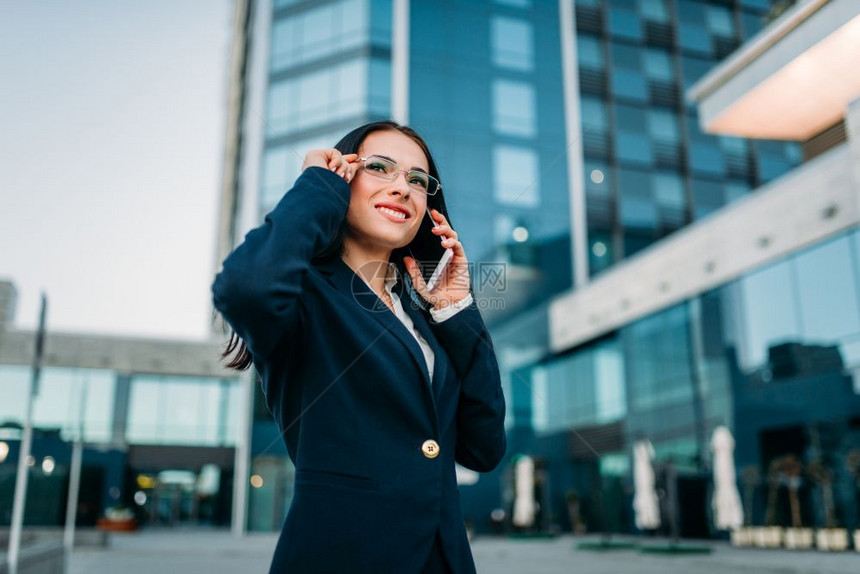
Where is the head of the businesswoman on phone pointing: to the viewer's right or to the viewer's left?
to the viewer's right

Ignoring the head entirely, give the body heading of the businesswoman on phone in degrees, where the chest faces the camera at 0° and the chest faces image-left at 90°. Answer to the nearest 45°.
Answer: approximately 315°

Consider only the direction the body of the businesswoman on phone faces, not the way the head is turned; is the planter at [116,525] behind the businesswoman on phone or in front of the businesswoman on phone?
behind

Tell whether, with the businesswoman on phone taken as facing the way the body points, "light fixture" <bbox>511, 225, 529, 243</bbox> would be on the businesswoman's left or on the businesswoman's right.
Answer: on the businesswoman's left

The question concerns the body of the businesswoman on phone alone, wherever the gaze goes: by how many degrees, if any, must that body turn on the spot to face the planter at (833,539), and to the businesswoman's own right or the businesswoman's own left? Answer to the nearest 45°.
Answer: approximately 90° to the businesswoman's own left

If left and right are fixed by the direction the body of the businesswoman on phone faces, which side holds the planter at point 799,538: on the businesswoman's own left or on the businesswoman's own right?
on the businesswoman's own left

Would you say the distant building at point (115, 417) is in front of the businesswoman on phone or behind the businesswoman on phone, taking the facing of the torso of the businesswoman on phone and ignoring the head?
behind

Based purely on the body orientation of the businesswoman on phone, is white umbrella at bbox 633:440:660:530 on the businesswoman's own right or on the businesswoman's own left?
on the businesswoman's own left

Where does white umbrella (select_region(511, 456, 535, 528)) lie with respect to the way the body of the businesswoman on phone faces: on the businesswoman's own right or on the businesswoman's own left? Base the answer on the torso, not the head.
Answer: on the businesswoman's own left
